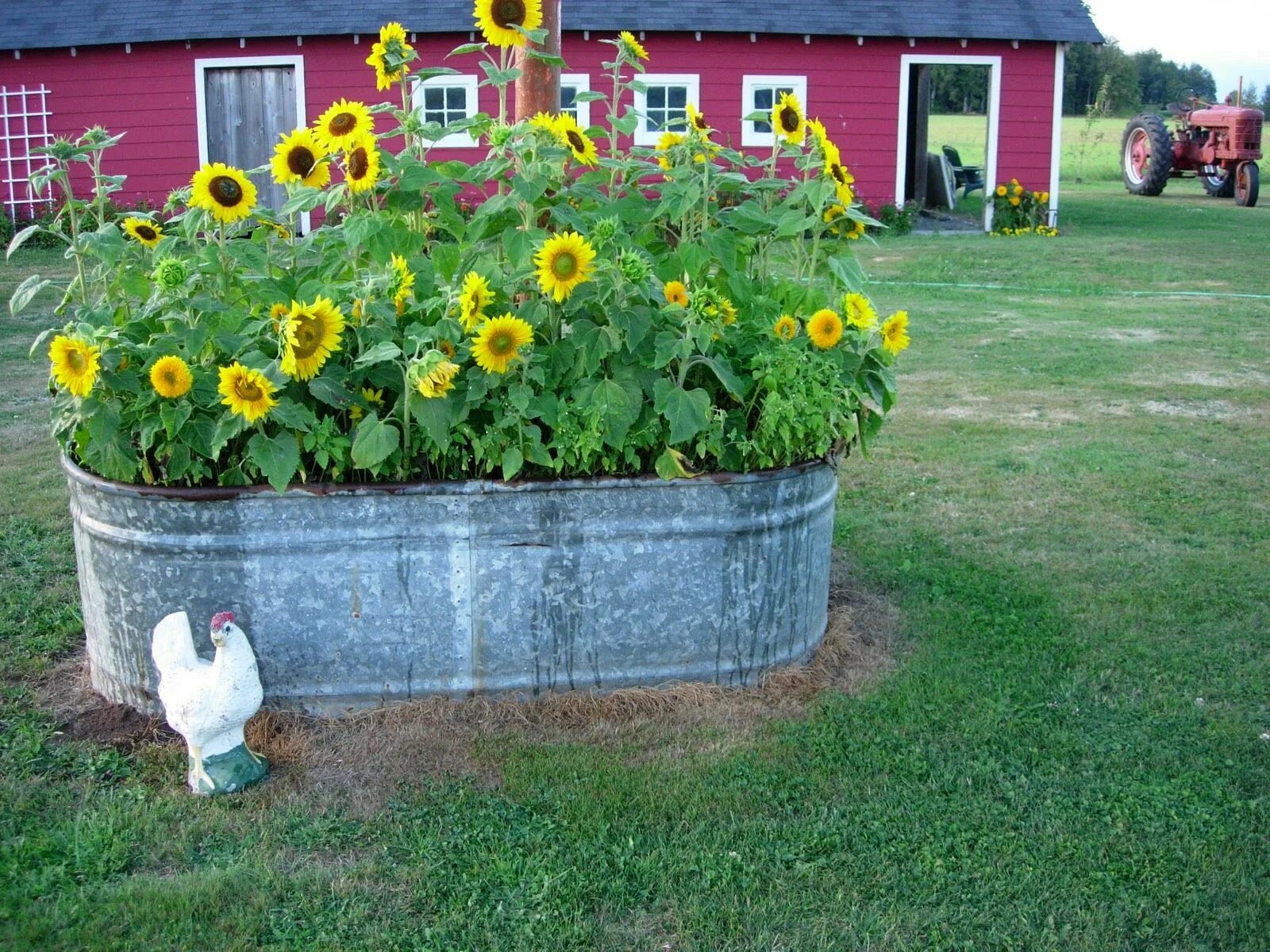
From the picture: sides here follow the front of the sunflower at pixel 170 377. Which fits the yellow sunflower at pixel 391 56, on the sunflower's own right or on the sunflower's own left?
on the sunflower's own left

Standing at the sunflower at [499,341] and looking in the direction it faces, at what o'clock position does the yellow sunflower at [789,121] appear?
The yellow sunflower is roughly at 8 o'clock from the sunflower.

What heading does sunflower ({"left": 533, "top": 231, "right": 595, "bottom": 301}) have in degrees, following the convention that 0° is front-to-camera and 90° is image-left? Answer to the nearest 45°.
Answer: approximately 0°

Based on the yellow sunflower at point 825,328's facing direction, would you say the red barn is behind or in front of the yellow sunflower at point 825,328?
behind

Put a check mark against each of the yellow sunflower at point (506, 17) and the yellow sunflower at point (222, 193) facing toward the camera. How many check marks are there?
2

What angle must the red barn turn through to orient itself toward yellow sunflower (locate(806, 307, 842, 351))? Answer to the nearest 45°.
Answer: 0° — it already faces it
